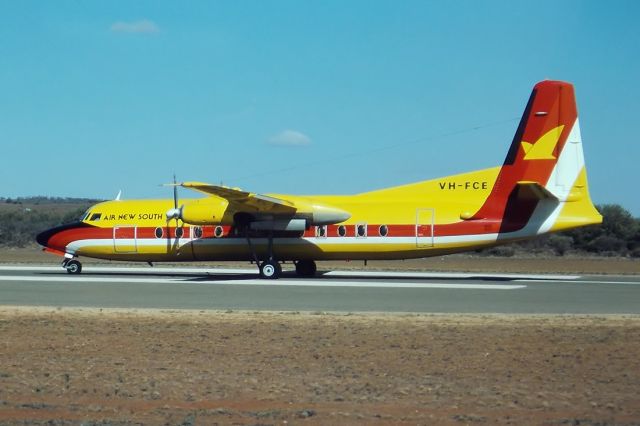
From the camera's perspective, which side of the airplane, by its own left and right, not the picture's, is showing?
left
